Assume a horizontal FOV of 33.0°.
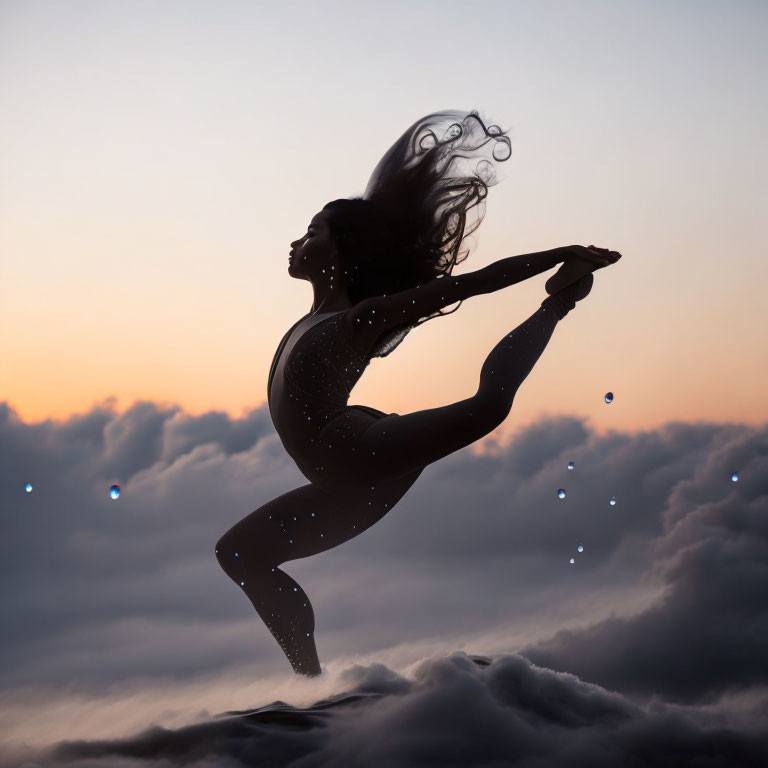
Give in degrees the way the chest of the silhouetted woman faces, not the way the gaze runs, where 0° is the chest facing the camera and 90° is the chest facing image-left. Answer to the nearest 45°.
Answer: approximately 90°

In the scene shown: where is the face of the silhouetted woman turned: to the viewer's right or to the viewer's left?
to the viewer's left
